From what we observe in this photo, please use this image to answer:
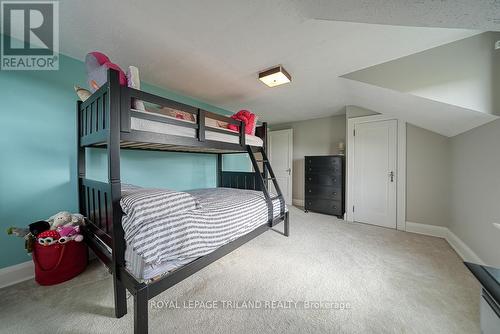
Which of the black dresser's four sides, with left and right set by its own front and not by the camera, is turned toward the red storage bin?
front

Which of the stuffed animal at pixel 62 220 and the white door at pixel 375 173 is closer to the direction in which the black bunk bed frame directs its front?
the white door

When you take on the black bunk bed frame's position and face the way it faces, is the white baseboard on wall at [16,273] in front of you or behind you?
behind

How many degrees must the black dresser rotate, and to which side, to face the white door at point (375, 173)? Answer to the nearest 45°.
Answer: approximately 135° to its left

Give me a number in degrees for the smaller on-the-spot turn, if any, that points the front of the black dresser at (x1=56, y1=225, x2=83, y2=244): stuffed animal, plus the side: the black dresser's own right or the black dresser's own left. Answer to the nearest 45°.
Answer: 0° — it already faces it

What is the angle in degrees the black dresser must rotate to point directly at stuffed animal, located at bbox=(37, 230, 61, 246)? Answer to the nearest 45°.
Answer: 0° — it already faces it
